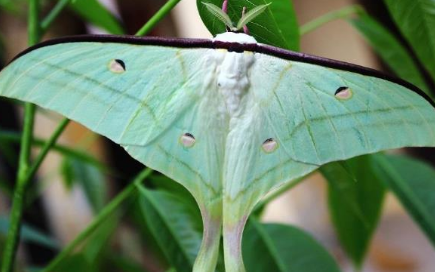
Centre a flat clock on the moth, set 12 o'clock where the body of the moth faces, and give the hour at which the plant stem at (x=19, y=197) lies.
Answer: The plant stem is roughly at 10 o'clock from the moth.

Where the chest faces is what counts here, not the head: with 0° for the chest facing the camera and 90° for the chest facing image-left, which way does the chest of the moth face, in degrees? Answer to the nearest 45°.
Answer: approximately 180°
